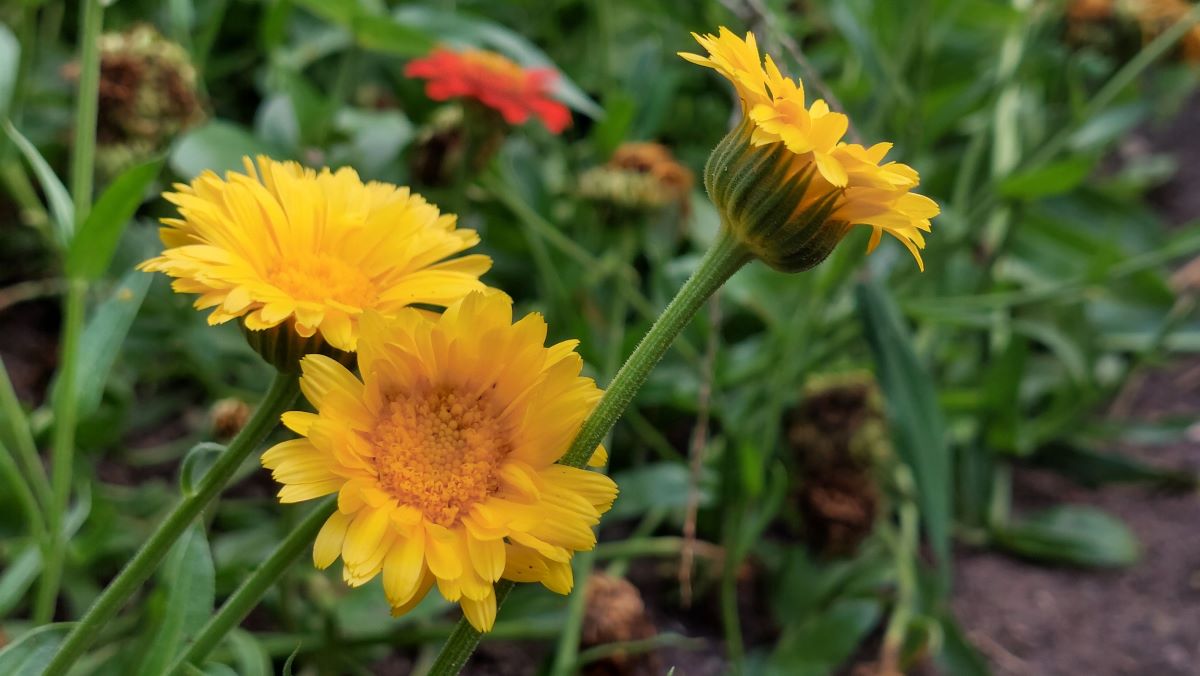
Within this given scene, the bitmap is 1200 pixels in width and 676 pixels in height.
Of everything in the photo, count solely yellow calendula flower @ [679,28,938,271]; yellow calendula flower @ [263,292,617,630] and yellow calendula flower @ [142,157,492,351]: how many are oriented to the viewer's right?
1

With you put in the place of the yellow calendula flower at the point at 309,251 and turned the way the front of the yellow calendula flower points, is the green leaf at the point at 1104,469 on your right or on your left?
on your left

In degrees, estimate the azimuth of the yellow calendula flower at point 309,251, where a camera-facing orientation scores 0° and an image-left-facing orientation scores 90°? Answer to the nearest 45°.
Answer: approximately 0°

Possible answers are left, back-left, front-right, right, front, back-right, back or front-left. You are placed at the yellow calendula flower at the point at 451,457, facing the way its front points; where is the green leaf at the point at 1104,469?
back-left

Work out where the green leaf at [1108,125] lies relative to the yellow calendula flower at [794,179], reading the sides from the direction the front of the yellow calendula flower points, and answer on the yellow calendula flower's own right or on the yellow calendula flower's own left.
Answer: on the yellow calendula flower's own left

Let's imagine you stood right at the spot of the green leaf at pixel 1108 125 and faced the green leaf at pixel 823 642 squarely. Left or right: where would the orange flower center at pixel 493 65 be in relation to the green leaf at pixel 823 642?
right

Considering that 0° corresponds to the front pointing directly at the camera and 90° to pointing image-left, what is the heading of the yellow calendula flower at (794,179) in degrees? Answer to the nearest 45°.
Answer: approximately 270°

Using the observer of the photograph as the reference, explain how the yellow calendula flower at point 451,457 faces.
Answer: facing the viewer

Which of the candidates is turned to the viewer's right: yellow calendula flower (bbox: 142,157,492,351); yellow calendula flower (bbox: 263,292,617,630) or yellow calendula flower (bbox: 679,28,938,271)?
yellow calendula flower (bbox: 679,28,938,271)
